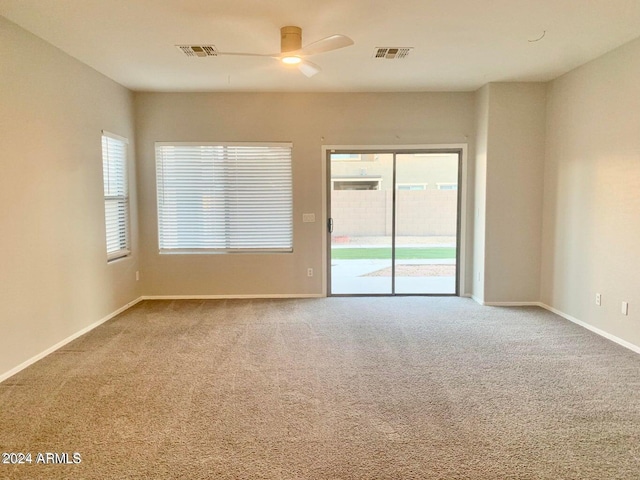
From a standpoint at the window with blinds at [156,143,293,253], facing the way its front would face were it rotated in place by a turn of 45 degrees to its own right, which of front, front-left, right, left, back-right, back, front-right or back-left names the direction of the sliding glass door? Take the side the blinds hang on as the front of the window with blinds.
back-left

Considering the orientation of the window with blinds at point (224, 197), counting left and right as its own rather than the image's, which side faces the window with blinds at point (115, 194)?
right

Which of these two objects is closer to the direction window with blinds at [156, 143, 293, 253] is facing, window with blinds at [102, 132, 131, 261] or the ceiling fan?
the ceiling fan

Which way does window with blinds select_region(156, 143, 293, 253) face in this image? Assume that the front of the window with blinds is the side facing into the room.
toward the camera

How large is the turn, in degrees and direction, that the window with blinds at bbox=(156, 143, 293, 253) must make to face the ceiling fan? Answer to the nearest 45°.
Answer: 0° — it already faces it

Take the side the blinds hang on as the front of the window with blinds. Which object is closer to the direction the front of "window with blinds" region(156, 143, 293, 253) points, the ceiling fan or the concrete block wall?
the ceiling fan
